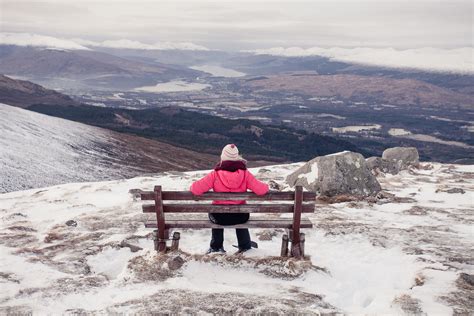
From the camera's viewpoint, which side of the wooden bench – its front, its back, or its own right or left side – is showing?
back

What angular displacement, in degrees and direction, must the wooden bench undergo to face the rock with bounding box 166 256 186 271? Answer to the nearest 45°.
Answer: approximately 90° to its left

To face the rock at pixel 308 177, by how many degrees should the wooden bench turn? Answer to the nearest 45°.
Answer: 0° — it already faces it

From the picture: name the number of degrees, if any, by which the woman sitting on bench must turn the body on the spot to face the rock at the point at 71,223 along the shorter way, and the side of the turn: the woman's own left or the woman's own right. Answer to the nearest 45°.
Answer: approximately 45° to the woman's own left

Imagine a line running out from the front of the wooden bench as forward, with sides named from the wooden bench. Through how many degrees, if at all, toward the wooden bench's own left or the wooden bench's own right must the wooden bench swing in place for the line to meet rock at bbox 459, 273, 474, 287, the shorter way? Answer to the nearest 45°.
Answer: approximately 90° to the wooden bench's own right

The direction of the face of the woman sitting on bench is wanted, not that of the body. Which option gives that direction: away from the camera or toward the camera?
away from the camera

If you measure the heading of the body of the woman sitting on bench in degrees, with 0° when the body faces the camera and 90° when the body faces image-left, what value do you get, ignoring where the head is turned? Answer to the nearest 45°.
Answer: approximately 180°
